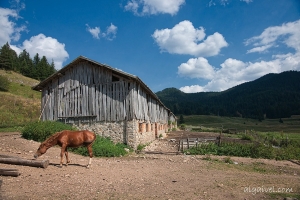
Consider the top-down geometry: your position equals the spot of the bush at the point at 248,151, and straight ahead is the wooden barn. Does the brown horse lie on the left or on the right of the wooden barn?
left

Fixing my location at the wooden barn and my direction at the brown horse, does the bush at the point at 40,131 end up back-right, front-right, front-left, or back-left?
front-right

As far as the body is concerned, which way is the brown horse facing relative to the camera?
to the viewer's left

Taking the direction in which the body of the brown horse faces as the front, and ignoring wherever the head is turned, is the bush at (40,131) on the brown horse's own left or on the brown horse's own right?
on the brown horse's own right

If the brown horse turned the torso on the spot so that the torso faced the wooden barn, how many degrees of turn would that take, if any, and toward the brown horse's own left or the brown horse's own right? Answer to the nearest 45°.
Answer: approximately 90° to the brown horse's own right

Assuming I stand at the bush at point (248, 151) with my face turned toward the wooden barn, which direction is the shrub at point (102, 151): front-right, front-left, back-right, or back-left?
front-left

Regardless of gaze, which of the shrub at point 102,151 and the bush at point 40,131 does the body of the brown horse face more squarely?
the bush

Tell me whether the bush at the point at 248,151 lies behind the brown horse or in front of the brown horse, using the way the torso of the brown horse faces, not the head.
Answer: behind

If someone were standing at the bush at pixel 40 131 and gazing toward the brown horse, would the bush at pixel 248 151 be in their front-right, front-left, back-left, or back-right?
front-left

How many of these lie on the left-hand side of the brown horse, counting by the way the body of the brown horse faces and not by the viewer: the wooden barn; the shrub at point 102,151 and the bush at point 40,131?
0

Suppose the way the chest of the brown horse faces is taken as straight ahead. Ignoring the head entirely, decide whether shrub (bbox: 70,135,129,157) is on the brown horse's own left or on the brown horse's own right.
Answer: on the brown horse's own right
